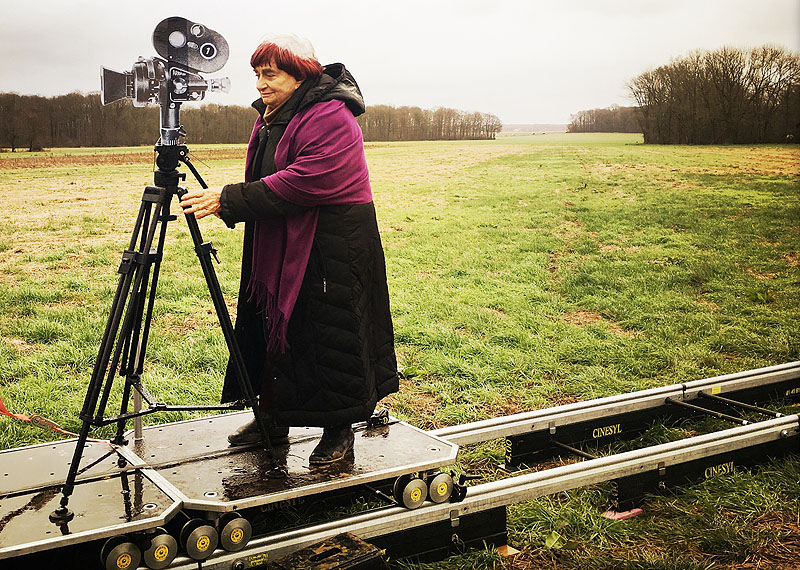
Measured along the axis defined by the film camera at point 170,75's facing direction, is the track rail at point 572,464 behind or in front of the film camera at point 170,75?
behind

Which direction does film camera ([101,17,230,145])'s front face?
to the viewer's left
